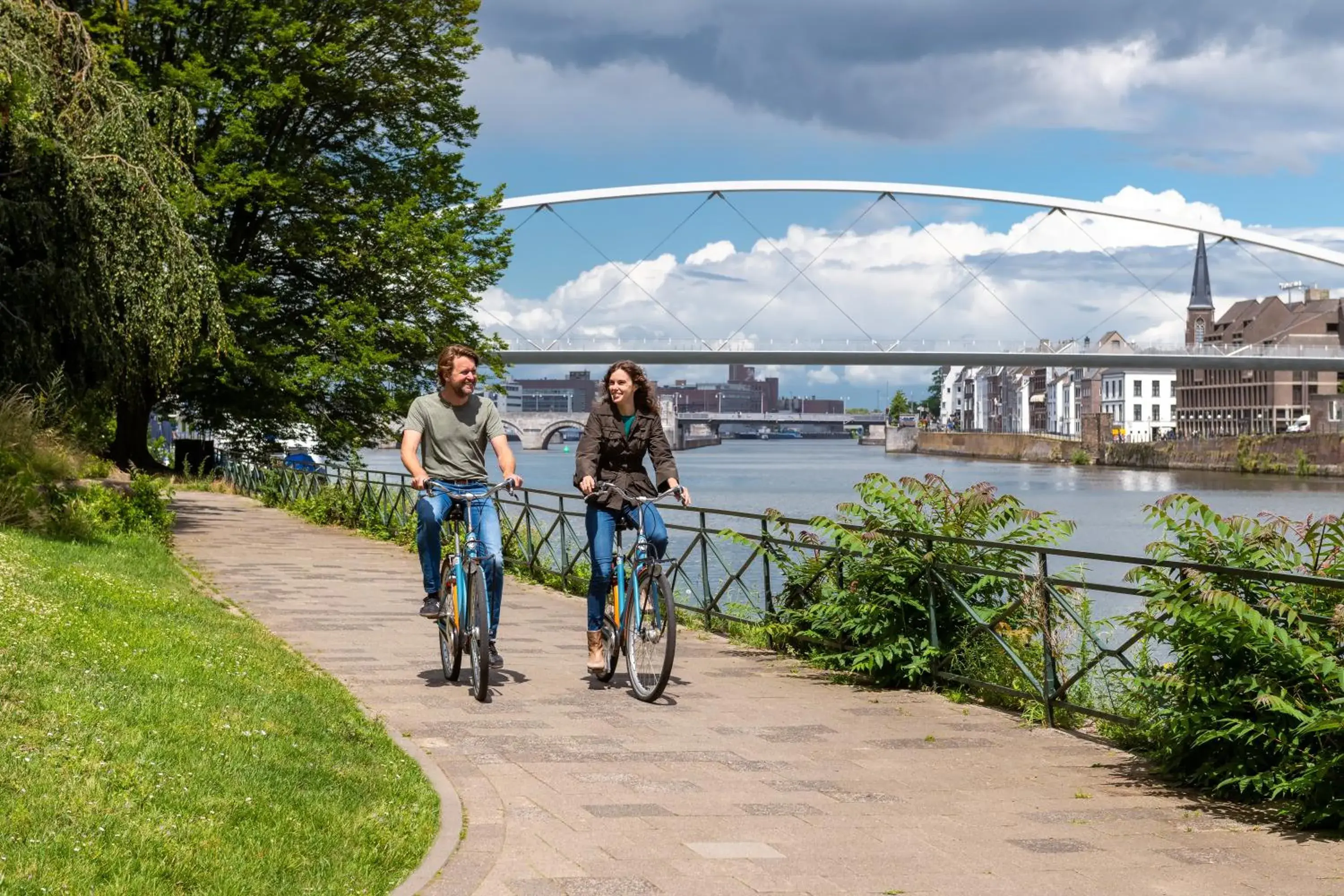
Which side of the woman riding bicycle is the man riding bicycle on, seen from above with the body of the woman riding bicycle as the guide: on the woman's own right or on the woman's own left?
on the woman's own right

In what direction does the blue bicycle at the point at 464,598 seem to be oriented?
toward the camera

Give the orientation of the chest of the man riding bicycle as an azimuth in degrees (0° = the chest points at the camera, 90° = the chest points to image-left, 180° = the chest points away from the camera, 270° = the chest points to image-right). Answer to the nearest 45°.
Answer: approximately 0°

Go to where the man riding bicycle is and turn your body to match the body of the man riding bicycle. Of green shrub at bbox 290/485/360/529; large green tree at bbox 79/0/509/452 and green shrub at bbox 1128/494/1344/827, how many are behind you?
2

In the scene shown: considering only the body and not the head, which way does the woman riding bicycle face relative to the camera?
toward the camera

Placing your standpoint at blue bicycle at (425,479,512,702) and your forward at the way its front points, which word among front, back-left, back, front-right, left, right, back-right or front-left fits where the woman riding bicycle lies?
left

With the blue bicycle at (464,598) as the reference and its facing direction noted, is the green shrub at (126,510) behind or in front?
behind

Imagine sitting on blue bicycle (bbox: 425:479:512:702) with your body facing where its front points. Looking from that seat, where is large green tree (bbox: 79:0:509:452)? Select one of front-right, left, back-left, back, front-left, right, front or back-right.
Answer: back

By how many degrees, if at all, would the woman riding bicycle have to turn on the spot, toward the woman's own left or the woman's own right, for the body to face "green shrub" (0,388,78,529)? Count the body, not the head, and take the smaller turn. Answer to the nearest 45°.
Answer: approximately 135° to the woman's own right

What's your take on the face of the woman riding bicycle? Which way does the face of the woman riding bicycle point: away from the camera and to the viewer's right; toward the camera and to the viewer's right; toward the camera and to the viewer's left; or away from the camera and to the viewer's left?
toward the camera and to the viewer's left
